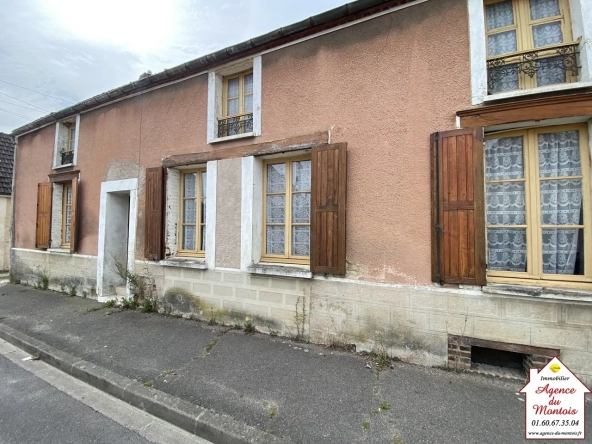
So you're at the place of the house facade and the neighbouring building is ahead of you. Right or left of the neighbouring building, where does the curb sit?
left

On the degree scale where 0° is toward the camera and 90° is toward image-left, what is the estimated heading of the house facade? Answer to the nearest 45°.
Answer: approximately 45°

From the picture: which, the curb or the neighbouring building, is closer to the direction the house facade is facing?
the curb

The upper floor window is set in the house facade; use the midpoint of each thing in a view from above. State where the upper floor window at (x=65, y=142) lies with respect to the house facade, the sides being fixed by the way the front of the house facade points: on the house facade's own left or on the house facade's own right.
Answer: on the house facade's own right

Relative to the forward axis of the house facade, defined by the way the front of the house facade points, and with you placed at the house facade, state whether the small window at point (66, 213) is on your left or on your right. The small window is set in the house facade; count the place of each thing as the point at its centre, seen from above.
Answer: on your right

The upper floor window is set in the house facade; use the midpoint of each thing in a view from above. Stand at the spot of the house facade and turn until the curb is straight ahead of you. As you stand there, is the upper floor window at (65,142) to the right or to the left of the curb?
right
